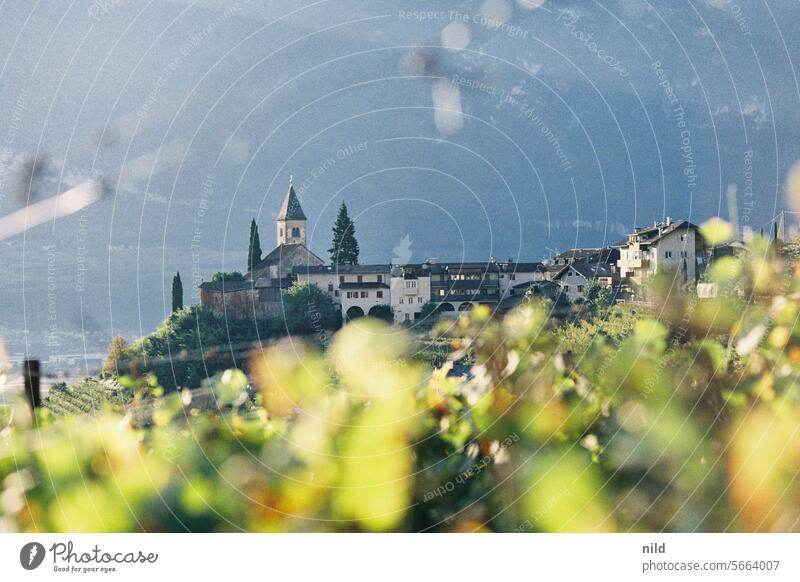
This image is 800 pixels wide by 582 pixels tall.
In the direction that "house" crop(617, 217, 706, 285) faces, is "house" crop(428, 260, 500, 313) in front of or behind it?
in front

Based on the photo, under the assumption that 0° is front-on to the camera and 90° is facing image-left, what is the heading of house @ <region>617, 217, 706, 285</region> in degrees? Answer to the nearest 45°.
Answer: approximately 45°

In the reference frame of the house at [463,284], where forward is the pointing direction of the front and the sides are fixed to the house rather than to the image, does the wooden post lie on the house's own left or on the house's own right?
on the house's own right

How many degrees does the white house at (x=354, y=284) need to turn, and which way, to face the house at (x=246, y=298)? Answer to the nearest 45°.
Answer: approximately 90° to its right

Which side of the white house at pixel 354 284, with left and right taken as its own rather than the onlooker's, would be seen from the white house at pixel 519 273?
left

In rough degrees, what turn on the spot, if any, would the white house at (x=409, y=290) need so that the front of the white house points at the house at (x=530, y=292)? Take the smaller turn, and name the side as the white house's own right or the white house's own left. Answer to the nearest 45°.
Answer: approximately 90° to the white house's own left

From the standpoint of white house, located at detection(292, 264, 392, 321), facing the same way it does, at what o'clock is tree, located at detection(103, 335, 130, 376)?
The tree is roughly at 3 o'clock from the white house.

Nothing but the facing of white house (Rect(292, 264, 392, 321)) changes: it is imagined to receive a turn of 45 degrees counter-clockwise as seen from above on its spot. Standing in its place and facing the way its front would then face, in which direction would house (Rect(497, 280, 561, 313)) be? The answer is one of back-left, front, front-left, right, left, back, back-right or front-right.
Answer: front-left

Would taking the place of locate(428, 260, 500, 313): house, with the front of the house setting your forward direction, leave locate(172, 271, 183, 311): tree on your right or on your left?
on your right

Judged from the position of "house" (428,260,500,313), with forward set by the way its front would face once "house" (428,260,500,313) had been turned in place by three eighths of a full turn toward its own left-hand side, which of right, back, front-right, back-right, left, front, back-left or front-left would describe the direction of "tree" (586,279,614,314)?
front-right

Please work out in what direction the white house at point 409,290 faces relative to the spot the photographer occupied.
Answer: facing the viewer

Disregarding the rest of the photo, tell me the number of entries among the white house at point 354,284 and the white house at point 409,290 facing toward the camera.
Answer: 2
